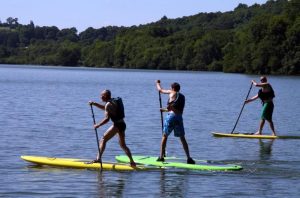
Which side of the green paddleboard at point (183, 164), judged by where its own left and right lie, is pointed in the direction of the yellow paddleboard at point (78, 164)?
front

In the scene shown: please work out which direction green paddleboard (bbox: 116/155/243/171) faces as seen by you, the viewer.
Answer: facing to the left of the viewer

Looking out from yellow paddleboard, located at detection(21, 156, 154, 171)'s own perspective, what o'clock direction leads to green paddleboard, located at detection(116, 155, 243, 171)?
The green paddleboard is roughly at 6 o'clock from the yellow paddleboard.

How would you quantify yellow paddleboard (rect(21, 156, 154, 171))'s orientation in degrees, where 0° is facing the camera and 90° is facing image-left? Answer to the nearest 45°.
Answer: approximately 90°
